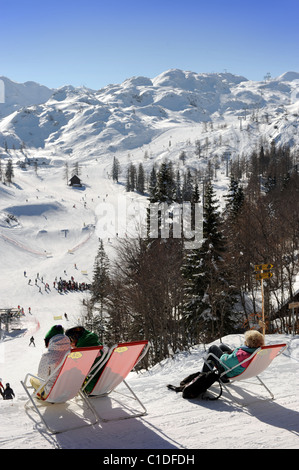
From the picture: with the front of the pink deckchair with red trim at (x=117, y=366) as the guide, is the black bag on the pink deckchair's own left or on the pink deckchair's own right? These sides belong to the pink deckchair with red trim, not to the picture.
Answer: on the pink deckchair's own right

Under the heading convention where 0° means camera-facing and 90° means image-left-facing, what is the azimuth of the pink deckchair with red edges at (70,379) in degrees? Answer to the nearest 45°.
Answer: approximately 135°

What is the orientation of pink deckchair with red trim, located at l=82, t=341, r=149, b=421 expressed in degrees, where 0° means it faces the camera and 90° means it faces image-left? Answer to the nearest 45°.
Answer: approximately 135°

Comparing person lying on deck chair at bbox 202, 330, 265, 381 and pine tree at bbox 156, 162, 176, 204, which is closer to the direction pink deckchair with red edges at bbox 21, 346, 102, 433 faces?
the pine tree

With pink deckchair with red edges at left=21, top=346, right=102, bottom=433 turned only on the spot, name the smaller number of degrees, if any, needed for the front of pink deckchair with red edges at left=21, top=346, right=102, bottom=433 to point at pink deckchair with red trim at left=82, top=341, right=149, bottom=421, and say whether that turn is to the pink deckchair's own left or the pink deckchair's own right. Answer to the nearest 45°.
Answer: approximately 90° to the pink deckchair's own right

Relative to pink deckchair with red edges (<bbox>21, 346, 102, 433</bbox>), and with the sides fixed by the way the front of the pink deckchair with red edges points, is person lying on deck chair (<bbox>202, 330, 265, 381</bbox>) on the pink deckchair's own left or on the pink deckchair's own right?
on the pink deckchair's own right

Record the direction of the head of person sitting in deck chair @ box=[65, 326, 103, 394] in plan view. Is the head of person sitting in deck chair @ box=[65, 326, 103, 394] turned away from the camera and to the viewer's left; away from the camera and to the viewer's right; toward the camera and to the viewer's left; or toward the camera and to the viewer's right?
away from the camera and to the viewer's left
